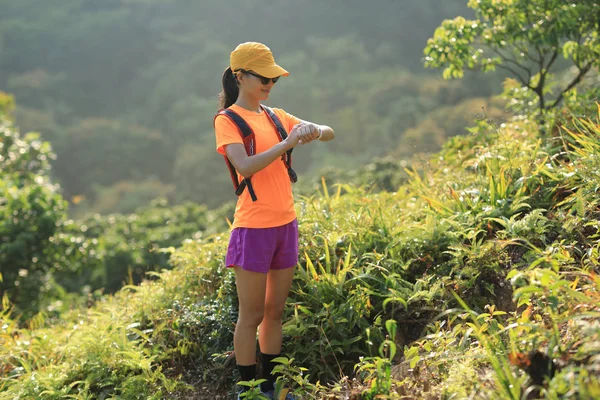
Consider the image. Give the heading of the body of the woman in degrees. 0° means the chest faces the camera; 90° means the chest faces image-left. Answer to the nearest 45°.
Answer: approximately 315°

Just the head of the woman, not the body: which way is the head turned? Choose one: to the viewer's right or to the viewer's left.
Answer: to the viewer's right
